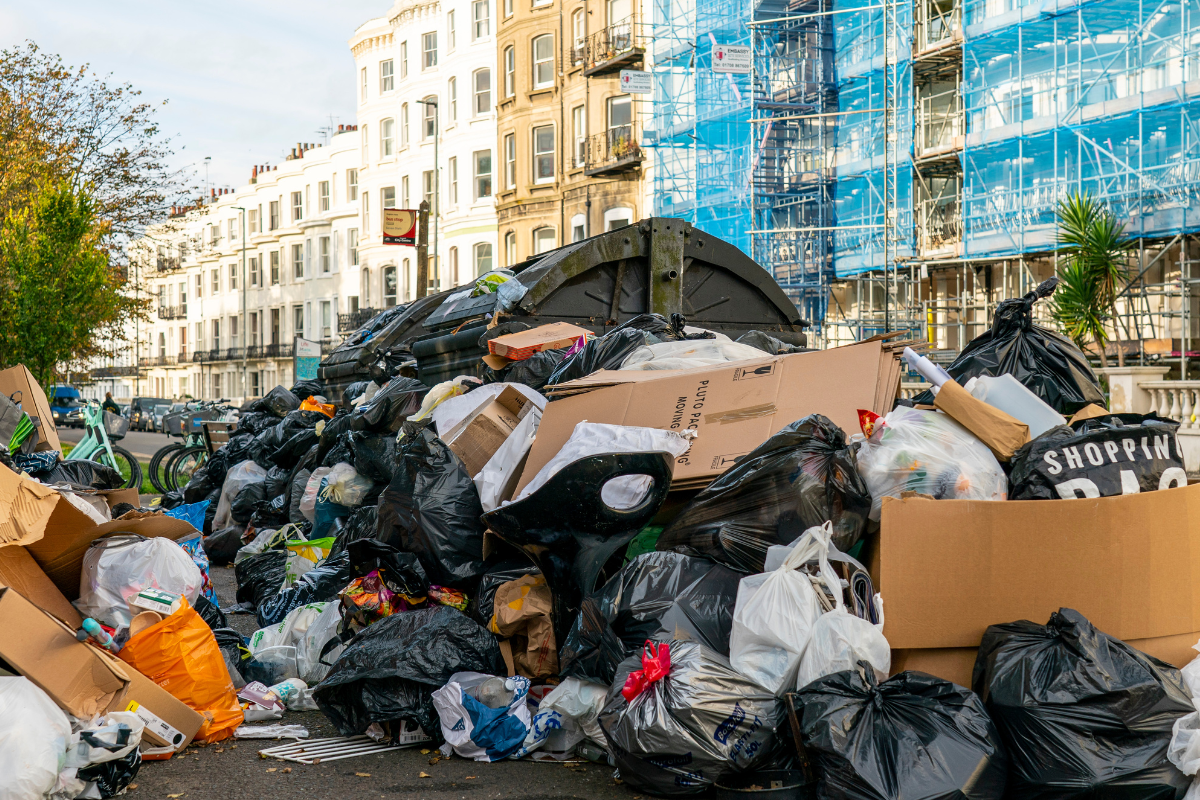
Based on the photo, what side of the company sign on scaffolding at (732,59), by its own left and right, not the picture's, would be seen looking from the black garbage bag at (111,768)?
front

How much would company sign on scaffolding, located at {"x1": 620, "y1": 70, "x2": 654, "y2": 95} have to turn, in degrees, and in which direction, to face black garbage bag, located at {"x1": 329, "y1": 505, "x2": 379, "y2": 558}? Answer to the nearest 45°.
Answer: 0° — it already faces it

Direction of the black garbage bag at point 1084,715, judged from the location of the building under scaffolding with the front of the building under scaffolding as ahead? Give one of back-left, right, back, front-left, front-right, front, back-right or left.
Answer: front-left

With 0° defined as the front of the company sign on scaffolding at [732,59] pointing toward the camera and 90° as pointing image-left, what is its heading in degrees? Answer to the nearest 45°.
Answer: approximately 0°

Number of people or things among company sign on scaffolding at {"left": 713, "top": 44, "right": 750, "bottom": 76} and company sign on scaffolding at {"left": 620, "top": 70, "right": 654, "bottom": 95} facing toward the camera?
2

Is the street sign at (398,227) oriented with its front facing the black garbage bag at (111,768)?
yes

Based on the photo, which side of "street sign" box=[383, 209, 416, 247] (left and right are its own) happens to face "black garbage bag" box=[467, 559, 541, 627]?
front

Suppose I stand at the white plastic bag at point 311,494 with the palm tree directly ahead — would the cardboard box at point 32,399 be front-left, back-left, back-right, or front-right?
back-left

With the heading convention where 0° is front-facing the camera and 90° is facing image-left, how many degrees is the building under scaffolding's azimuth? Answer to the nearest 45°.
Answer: approximately 45°

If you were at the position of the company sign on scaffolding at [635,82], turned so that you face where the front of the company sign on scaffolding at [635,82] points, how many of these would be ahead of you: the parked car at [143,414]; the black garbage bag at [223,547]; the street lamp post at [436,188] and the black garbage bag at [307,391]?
2
